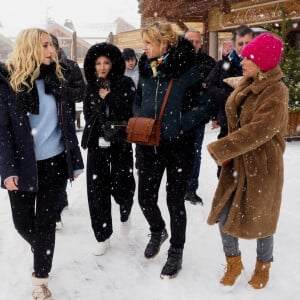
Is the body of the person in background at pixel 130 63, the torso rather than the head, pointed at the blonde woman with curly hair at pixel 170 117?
yes

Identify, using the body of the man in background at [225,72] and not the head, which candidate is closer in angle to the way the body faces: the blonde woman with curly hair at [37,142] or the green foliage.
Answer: the blonde woman with curly hair

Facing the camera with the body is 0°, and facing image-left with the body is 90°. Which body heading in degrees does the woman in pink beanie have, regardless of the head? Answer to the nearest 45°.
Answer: approximately 45°

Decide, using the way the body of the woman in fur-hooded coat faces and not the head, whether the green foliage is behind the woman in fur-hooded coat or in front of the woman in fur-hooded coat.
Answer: behind

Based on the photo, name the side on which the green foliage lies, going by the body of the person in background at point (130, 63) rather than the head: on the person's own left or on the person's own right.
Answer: on the person's own left

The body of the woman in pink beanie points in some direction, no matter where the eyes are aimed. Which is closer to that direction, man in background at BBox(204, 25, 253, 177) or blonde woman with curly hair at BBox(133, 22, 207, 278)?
the blonde woman with curly hair

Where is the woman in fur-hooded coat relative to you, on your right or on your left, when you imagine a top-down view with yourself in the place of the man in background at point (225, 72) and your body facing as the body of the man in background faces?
on your right

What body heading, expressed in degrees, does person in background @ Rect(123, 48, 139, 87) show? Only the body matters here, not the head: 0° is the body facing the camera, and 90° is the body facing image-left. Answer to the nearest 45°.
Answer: approximately 0°

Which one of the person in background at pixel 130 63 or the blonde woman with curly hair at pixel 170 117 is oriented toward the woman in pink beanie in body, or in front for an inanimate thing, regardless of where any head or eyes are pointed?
the person in background

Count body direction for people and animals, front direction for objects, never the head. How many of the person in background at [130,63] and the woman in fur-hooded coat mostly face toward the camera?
2

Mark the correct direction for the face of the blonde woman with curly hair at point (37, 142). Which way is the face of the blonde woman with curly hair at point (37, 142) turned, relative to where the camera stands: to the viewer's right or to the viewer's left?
to the viewer's right
